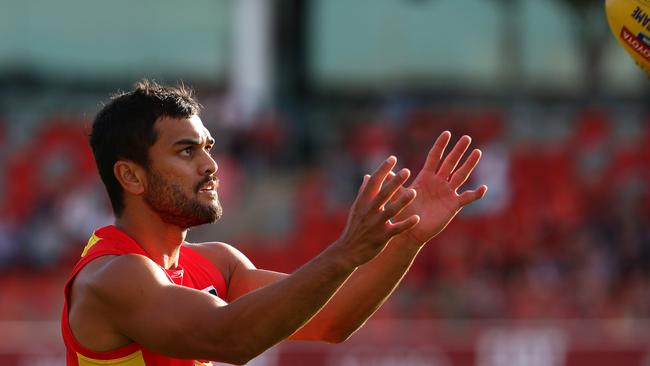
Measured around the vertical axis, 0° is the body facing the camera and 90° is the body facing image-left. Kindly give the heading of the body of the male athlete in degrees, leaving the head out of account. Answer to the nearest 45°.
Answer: approximately 315°

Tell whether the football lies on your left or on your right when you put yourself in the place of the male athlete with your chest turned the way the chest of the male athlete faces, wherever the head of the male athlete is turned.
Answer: on your left
